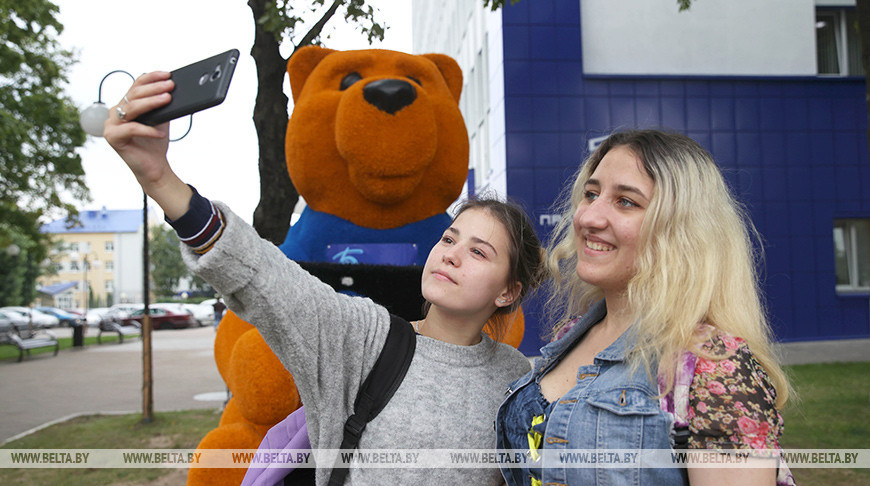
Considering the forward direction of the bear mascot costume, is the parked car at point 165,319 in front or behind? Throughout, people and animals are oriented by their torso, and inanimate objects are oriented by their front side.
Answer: behind

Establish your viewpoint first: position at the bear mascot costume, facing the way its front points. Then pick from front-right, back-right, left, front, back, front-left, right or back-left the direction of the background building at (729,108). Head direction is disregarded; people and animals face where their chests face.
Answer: back-left

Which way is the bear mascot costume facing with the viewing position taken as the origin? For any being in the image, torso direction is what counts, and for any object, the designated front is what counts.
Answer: facing the viewer

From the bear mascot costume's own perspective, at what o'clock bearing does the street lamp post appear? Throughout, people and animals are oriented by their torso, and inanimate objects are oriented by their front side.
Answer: The street lamp post is roughly at 5 o'clock from the bear mascot costume.

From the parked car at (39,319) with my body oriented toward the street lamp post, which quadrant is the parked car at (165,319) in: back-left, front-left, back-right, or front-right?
front-left

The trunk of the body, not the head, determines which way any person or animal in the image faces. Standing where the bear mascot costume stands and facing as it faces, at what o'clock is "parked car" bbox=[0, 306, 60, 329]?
The parked car is roughly at 5 o'clock from the bear mascot costume.

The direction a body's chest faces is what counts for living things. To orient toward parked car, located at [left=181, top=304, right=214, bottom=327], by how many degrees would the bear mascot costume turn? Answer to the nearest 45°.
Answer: approximately 180°
